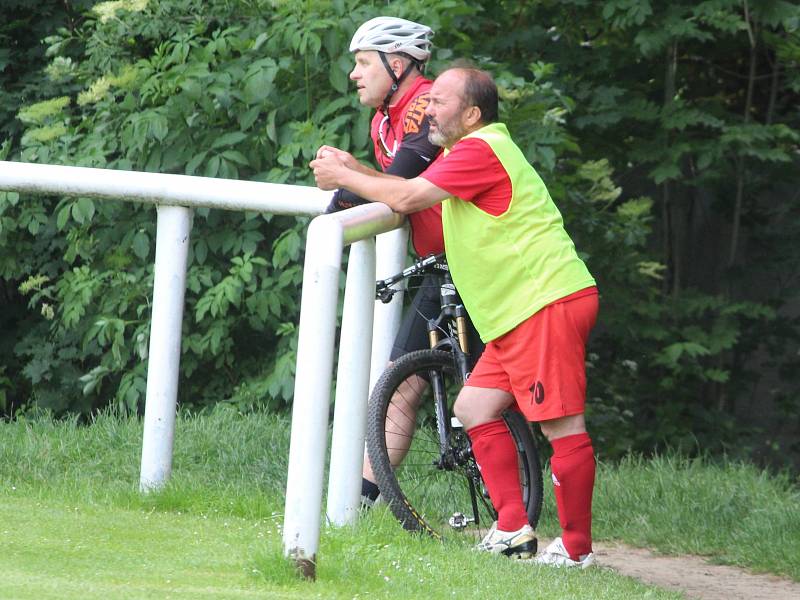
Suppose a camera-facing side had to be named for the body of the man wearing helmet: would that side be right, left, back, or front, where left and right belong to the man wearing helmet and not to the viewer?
left

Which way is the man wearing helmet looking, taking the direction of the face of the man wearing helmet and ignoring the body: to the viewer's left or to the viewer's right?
to the viewer's left

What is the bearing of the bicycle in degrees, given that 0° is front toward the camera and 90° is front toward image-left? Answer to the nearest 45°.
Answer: approximately 45°

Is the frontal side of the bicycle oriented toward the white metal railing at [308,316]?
yes
